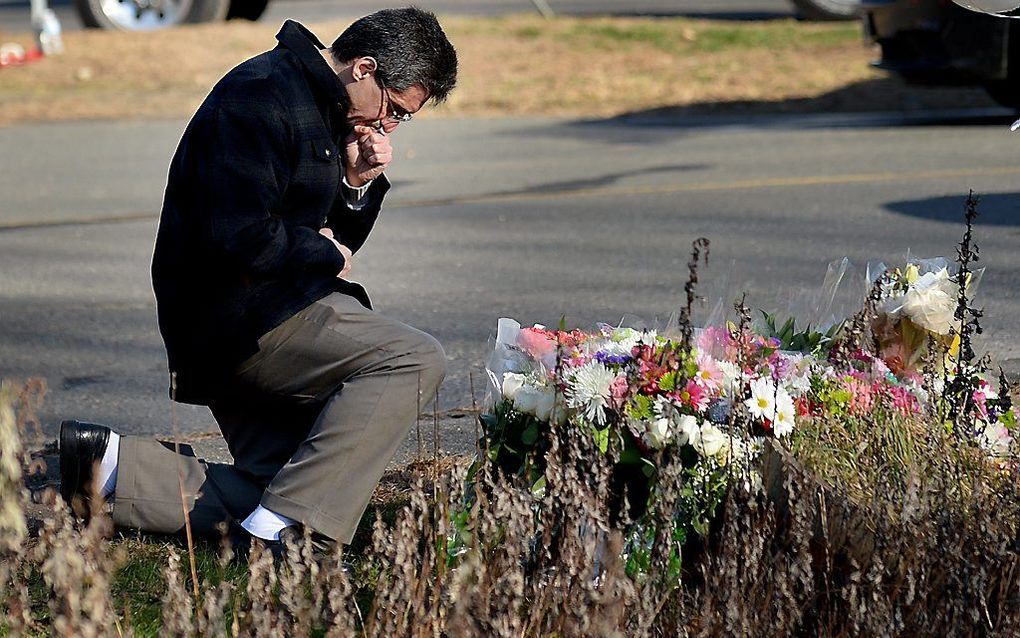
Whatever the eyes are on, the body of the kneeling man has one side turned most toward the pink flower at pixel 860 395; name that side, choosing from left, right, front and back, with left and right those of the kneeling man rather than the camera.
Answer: front

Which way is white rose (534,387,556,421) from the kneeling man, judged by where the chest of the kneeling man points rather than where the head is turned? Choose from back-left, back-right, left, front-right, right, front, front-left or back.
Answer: front-right

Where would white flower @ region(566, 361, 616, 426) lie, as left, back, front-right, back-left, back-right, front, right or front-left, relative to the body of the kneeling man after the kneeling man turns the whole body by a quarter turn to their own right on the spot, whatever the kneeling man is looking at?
front-left

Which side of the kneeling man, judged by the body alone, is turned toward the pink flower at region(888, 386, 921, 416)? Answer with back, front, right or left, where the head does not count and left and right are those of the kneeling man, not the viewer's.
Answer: front

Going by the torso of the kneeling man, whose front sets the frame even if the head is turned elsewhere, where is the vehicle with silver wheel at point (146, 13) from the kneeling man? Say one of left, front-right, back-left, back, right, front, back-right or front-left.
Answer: left

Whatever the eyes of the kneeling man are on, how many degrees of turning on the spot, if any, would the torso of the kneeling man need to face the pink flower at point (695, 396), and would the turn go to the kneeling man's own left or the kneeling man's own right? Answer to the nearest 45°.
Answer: approximately 45° to the kneeling man's own right

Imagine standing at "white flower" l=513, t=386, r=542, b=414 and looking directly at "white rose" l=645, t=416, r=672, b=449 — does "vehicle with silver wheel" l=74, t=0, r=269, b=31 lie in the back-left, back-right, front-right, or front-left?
back-left

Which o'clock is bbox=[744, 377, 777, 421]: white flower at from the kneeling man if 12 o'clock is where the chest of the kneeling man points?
The white flower is roughly at 1 o'clock from the kneeling man.

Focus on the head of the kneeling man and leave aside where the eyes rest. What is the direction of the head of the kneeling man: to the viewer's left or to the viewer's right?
to the viewer's right

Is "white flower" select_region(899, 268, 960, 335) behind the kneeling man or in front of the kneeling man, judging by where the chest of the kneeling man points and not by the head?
in front

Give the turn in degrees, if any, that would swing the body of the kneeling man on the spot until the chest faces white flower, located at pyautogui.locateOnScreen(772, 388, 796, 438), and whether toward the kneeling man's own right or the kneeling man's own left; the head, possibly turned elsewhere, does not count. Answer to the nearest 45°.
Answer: approximately 45° to the kneeling man's own right

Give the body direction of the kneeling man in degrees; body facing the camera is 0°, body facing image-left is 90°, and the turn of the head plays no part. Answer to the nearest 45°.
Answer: approximately 270°

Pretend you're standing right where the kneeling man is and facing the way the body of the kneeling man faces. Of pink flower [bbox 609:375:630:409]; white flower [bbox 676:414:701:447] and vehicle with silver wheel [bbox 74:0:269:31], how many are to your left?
1

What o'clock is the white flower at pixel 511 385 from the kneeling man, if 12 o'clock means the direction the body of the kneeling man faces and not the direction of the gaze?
The white flower is roughly at 1 o'clock from the kneeling man.

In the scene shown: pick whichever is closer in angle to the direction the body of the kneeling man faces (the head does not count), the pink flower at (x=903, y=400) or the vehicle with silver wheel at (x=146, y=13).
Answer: the pink flower

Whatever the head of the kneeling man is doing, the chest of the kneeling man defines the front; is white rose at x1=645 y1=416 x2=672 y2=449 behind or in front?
in front

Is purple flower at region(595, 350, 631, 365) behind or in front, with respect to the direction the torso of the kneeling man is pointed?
in front
